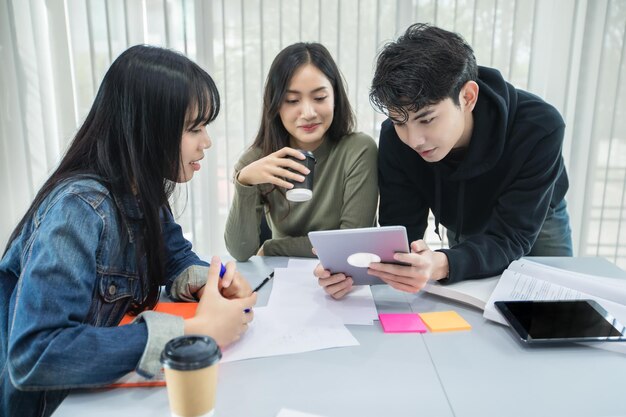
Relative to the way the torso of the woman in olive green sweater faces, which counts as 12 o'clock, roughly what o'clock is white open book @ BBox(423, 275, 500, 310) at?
The white open book is roughly at 11 o'clock from the woman in olive green sweater.

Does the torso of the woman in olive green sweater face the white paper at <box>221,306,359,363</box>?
yes

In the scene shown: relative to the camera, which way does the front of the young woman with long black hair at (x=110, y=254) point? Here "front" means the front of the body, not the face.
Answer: to the viewer's right

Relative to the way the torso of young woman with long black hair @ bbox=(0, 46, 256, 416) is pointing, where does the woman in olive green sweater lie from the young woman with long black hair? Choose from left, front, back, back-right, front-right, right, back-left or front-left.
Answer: front-left

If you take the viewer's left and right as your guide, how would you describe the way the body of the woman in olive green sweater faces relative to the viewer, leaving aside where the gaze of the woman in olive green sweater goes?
facing the viewer

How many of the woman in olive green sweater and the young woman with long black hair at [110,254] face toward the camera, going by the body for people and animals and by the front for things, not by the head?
1

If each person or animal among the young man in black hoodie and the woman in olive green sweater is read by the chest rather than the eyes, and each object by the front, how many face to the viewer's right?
0

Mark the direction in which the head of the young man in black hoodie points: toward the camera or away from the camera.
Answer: toward the camera

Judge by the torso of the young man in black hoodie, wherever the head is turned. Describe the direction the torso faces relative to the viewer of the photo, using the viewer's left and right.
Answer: facing the viewer and to the left of the viewer

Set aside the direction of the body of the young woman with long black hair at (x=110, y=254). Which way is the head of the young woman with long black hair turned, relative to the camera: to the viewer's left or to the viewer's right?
to the viewer's right

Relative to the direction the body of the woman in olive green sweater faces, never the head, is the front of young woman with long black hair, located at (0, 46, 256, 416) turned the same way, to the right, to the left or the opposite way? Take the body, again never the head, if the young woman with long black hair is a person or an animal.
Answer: to the left

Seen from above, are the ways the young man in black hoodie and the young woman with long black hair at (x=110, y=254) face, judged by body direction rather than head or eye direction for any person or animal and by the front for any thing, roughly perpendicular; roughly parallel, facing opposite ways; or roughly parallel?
roughly parallel, facing opposite ways

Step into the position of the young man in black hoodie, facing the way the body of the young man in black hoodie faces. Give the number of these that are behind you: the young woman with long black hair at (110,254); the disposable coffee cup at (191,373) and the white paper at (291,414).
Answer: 0

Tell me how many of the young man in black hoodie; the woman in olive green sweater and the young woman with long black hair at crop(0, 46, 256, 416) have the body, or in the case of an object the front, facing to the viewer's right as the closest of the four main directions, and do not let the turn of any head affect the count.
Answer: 1

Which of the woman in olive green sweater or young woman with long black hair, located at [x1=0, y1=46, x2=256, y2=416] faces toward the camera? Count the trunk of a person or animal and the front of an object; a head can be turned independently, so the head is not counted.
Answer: the woman in olive green sweater

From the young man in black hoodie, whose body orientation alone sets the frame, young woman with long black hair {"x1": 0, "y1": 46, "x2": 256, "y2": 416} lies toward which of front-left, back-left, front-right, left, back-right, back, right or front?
front
